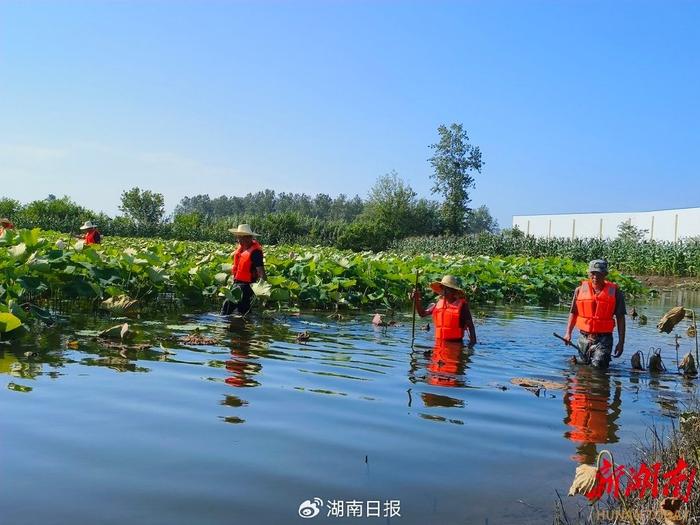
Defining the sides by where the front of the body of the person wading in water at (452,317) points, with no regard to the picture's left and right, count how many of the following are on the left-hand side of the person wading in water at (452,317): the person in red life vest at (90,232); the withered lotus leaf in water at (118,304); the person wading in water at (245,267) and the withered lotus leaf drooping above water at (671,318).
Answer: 1

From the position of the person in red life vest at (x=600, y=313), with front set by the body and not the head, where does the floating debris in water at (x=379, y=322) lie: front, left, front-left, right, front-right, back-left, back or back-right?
back-right

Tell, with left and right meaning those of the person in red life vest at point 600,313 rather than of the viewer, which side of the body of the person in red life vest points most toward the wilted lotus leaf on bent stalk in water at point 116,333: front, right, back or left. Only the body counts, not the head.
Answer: right

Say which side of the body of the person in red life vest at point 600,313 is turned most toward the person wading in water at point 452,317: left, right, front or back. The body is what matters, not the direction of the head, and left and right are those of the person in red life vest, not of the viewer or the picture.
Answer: right

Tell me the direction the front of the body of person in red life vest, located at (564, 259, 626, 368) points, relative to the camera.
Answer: toward the camera

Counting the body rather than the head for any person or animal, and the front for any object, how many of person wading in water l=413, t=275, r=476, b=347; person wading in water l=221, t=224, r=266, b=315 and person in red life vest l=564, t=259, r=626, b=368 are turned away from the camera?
0

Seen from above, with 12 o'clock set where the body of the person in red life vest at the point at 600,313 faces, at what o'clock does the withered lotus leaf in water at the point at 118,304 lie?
The withered lotus leaf in water is roughly at 3 o'clock from the person in red life vest.

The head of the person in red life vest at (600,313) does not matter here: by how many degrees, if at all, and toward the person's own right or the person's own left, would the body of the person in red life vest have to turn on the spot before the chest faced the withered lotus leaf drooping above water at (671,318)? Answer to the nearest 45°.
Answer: approximately 45° to the person's own left

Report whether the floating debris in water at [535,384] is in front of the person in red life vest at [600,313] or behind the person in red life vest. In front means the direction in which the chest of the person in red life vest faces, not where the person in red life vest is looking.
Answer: in front

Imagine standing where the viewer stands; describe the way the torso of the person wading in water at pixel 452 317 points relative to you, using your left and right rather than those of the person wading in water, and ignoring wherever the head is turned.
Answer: facing the viewer and to the left of the viewer
